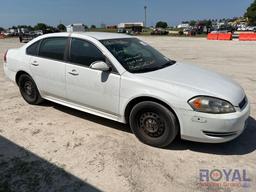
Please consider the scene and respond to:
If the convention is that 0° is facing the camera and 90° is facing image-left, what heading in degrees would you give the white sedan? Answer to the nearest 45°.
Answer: approximately 315°
